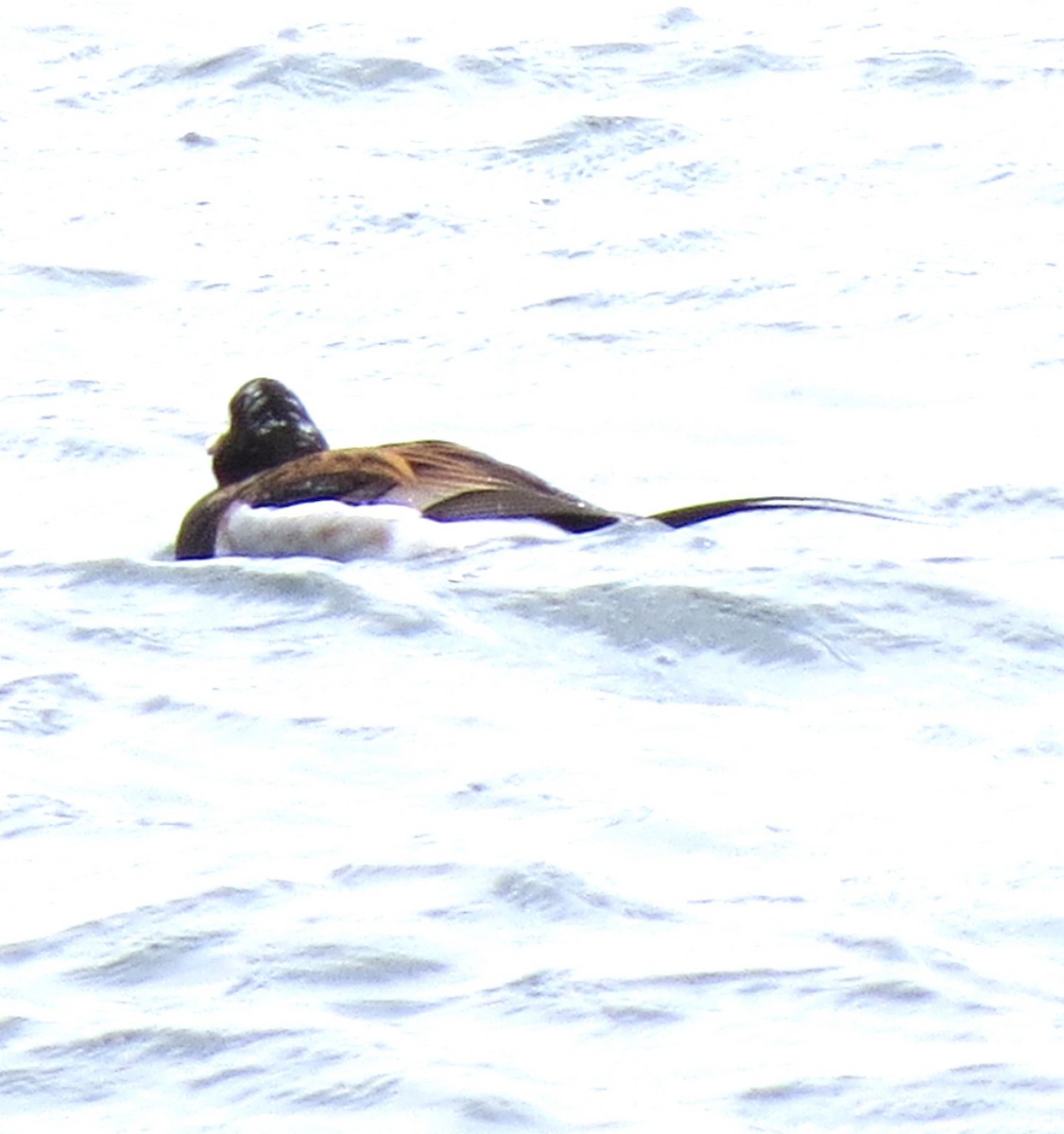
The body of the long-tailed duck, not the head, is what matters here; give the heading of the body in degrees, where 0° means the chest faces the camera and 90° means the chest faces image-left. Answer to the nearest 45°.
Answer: approximately 90°
